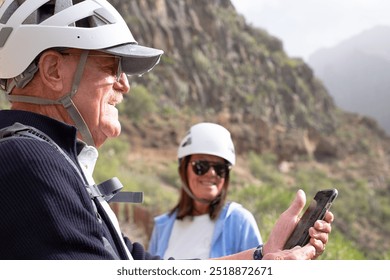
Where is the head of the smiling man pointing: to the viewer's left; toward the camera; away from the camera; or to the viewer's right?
to the viewer's right

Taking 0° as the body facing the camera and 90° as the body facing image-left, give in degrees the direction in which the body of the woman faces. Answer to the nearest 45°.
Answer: approximately 0°

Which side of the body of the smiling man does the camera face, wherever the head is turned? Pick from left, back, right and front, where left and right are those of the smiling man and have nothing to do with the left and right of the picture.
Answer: right
